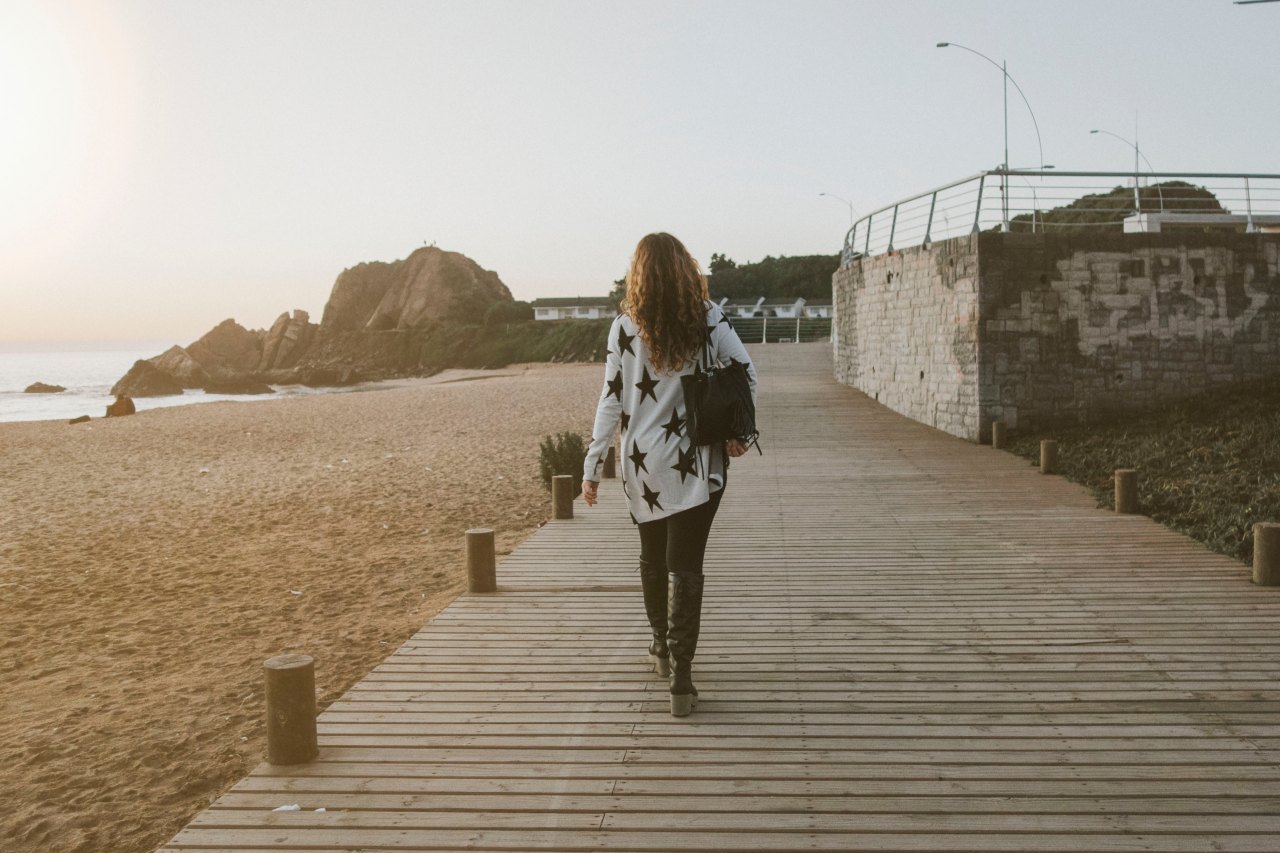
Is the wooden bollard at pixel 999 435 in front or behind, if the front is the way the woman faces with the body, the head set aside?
in front

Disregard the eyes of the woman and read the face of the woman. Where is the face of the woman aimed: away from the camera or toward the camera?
away from the camera

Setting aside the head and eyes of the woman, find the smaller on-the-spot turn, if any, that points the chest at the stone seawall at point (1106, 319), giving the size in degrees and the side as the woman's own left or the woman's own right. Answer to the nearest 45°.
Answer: approximately 45° to the woman's own right

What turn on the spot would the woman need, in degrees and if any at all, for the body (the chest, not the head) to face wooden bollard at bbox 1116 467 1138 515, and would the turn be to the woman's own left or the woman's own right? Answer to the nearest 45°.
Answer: approximately 45° to the woman's own right

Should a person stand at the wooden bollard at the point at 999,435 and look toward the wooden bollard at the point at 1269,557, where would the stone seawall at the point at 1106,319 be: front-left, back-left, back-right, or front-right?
back-left

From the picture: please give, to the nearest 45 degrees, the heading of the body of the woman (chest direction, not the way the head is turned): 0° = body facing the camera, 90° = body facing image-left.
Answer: approximately 180°

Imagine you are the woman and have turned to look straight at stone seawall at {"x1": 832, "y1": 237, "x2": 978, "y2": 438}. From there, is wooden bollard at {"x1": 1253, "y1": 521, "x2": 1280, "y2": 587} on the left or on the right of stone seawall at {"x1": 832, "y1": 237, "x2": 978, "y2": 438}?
right

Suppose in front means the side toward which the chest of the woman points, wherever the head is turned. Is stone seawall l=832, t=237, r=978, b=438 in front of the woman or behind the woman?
in front
